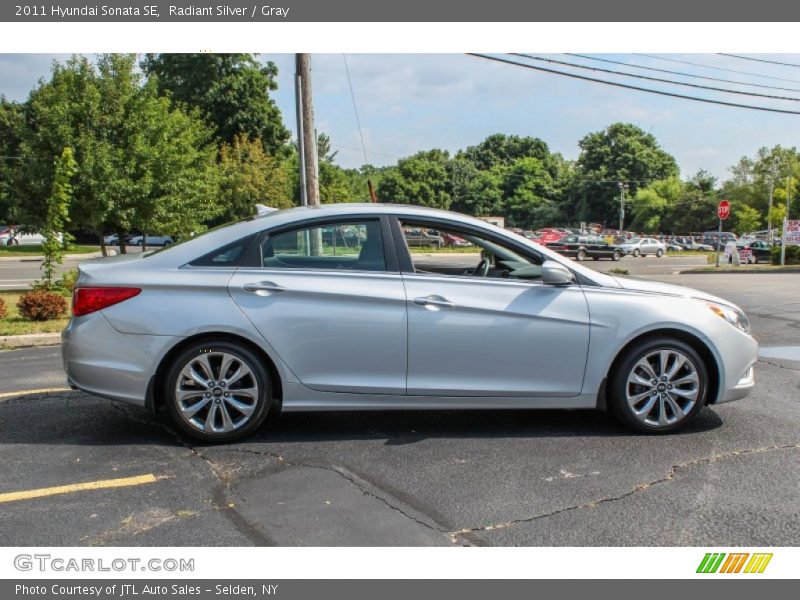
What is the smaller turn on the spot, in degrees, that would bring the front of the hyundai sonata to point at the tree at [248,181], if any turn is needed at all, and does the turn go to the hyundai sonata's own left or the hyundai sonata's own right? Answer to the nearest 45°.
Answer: approximately 90° to the hyundai sonata's own left

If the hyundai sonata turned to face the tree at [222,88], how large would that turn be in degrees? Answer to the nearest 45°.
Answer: approximately 90° to its left

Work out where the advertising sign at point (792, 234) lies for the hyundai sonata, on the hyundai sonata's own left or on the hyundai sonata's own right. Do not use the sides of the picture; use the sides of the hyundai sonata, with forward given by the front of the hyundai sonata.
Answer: on the hyundai sonata's own left

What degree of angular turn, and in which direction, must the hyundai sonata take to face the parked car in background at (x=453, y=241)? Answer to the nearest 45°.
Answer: approximately 45° to its left

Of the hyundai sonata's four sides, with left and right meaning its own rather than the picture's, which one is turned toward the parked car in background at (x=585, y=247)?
left

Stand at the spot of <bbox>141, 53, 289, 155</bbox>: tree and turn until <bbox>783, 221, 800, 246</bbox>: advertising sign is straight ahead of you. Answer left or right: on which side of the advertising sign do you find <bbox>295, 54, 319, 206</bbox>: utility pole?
right

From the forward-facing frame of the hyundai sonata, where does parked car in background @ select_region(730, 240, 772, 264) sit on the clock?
The parked car in background is roughly at 10 o'clock from the hyundai sonata.

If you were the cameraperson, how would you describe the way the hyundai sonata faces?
facing to the right of the viewer

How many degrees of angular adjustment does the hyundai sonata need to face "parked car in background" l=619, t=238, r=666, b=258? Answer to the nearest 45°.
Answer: approximately 90° to its left

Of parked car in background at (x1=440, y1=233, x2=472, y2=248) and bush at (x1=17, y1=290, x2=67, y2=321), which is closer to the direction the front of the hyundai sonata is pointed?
the parked car in background

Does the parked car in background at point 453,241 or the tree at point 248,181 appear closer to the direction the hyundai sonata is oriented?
the parked car in background

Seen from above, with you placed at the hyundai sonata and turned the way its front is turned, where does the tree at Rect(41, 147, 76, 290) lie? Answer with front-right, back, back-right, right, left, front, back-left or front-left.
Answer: back-left

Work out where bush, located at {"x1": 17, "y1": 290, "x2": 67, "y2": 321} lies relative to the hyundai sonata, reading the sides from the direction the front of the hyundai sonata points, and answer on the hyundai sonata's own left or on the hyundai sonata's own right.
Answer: on the hyundai sonata's own left
